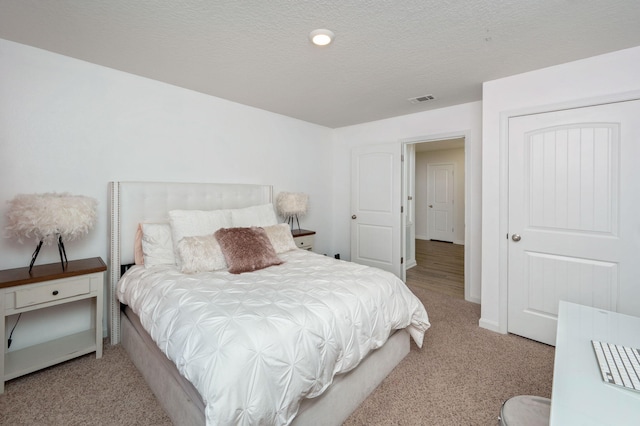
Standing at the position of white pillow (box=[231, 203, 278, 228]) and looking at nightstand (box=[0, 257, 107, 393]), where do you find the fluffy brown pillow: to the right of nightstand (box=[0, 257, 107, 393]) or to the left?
left

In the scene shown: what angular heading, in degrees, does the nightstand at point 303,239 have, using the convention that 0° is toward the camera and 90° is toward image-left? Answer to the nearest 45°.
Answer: approximately 315°

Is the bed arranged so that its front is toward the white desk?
yes

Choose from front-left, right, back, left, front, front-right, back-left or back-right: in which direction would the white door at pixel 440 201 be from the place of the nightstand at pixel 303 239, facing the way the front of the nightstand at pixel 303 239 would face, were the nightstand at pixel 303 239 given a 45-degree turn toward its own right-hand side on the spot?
back-left

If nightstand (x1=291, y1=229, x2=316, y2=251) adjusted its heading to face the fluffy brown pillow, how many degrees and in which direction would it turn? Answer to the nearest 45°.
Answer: approximately 45° to its right

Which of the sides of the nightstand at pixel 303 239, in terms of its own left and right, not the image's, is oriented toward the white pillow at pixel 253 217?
right

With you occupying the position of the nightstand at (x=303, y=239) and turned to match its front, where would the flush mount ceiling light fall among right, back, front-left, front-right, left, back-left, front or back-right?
front-right

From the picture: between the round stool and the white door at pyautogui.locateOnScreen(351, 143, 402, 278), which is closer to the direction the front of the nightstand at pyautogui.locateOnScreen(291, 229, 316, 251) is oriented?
the round stool

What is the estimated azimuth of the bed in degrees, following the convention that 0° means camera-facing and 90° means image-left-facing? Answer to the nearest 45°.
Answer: approximately 315°

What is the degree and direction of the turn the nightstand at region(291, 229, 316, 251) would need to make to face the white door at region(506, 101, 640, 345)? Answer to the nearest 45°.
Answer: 0° — it already faces it

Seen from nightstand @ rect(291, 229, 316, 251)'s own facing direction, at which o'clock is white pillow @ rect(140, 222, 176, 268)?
The white pillow is roughly at 3 o'clock from the nightstand.
